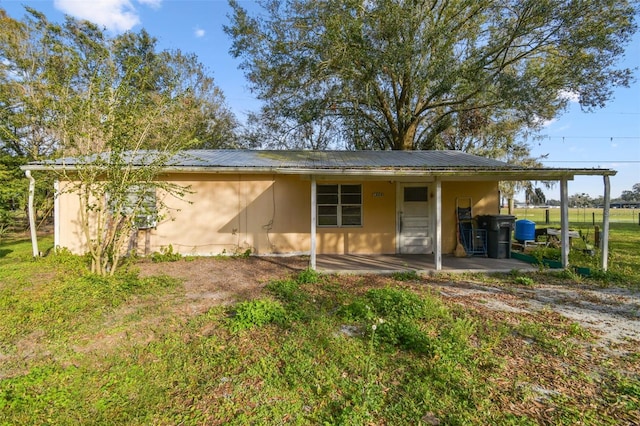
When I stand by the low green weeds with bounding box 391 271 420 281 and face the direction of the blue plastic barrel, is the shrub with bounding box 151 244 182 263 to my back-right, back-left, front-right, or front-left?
back-left

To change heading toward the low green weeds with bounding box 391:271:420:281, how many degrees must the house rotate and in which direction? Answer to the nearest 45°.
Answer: approximately 45° to its left

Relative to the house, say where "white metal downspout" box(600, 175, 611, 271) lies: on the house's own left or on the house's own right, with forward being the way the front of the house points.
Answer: on the house's own left

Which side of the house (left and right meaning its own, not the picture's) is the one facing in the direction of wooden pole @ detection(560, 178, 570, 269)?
left

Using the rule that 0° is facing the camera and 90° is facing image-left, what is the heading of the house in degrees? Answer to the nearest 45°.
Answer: approximately 0°
